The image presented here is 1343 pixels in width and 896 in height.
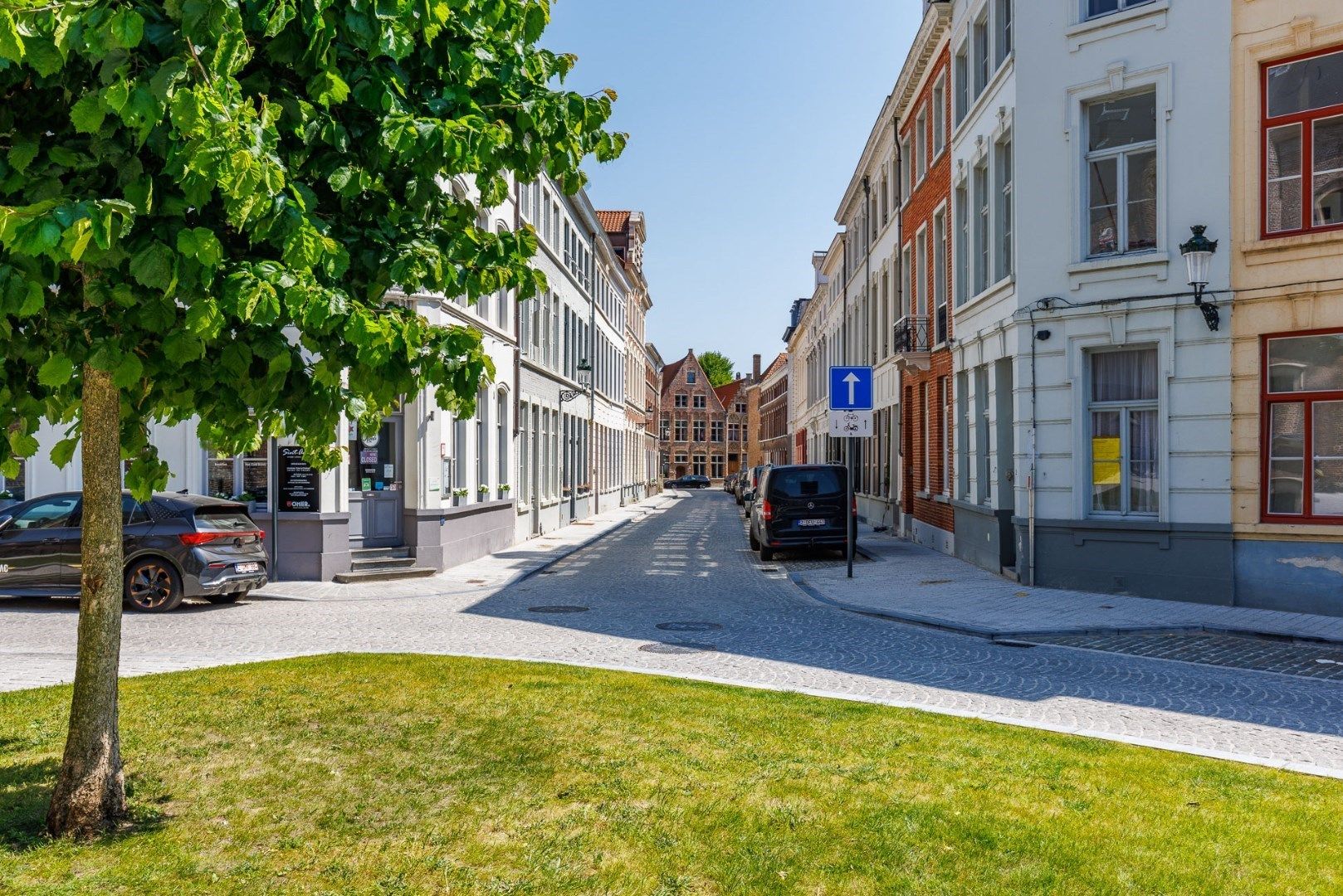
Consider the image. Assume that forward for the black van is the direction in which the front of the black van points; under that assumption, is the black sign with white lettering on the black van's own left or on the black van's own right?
on the black van's own left

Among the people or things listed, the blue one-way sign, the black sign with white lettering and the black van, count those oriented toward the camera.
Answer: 2

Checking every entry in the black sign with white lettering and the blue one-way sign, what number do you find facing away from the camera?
0

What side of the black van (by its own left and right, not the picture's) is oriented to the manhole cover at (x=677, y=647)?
back

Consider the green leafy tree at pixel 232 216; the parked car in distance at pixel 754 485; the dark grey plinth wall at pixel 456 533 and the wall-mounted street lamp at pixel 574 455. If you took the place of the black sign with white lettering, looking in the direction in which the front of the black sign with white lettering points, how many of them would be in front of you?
1

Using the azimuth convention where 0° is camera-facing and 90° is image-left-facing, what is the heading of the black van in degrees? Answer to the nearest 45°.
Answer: approximately 180°

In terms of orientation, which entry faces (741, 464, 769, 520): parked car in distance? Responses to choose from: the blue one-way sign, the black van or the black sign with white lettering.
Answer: the black van

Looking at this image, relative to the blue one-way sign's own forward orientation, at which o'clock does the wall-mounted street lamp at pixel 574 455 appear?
The wall-mounted street lamp is roughly at 5 o'clock from the blue one-way sign.

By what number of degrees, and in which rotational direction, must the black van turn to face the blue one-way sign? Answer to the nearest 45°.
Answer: approximately 180°

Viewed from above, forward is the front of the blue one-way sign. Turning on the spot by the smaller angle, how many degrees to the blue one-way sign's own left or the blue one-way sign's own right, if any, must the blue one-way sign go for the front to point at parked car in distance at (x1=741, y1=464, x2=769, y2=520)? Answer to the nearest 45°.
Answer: approximately 180°

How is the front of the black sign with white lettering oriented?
toward the camera

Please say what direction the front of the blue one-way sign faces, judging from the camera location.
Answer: facing the viewer

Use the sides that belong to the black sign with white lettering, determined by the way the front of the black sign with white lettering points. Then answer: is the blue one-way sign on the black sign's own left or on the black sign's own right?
on the black sign's own left
